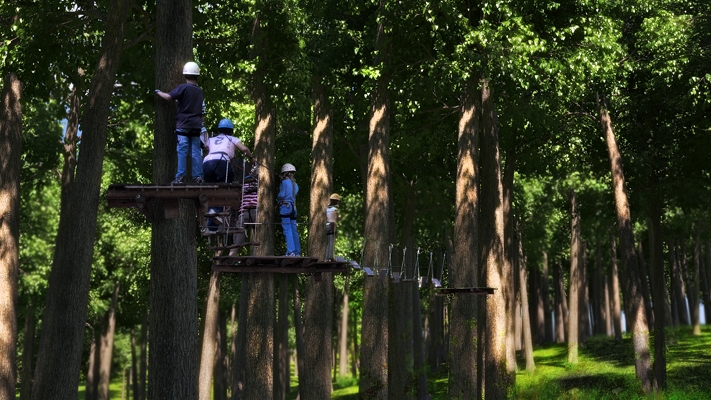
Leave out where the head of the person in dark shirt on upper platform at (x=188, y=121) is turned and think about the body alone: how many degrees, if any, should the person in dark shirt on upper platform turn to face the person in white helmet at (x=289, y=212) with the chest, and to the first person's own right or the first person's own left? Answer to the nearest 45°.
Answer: approximately 45° to the first person's own right

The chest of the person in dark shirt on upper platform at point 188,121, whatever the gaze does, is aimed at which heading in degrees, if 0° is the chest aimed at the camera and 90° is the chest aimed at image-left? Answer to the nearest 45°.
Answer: approximately 180°

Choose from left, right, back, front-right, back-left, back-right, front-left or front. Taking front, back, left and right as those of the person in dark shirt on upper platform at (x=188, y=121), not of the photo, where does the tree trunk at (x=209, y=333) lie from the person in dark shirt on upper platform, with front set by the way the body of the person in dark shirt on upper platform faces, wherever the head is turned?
front

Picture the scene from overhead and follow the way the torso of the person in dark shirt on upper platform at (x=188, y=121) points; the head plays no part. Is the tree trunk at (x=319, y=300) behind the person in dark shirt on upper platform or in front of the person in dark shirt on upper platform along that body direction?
in front
